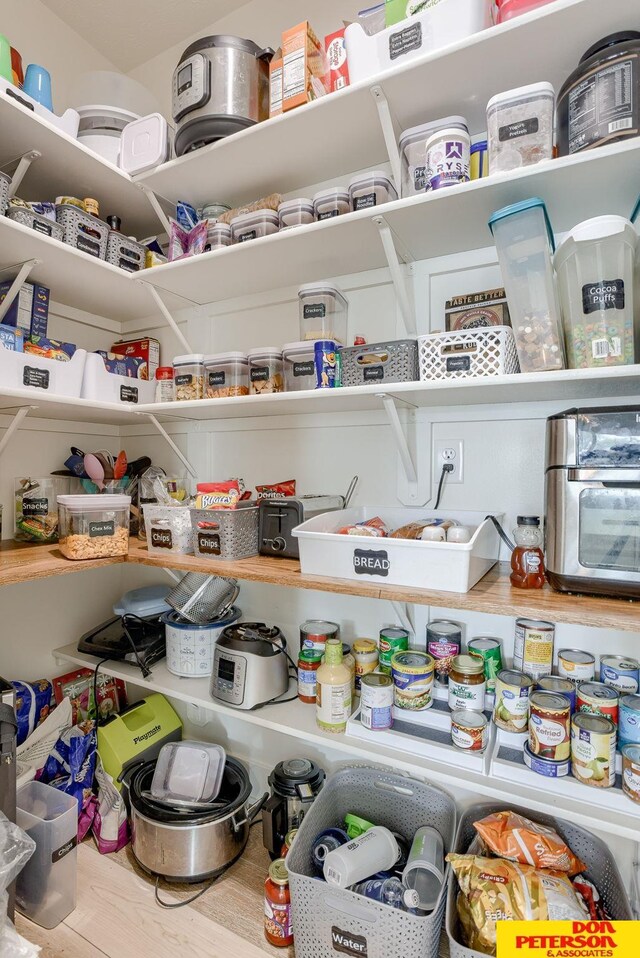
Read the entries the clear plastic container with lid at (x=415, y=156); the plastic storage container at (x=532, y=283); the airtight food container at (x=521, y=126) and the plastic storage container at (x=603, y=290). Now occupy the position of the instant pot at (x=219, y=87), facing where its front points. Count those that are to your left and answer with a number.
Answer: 4

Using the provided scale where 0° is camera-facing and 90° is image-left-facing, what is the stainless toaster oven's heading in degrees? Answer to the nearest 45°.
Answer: approximately 0°

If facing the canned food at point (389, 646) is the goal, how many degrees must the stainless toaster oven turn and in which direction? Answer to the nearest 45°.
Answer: approximately 90° to its right

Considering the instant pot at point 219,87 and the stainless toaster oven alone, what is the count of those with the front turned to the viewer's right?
0

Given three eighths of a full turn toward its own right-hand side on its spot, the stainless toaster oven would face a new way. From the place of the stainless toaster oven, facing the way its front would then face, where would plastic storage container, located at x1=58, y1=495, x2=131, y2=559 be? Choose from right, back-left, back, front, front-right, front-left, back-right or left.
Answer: front-left

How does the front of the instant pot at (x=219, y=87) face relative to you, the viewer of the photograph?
facing the viewer and to the left of the viewer
